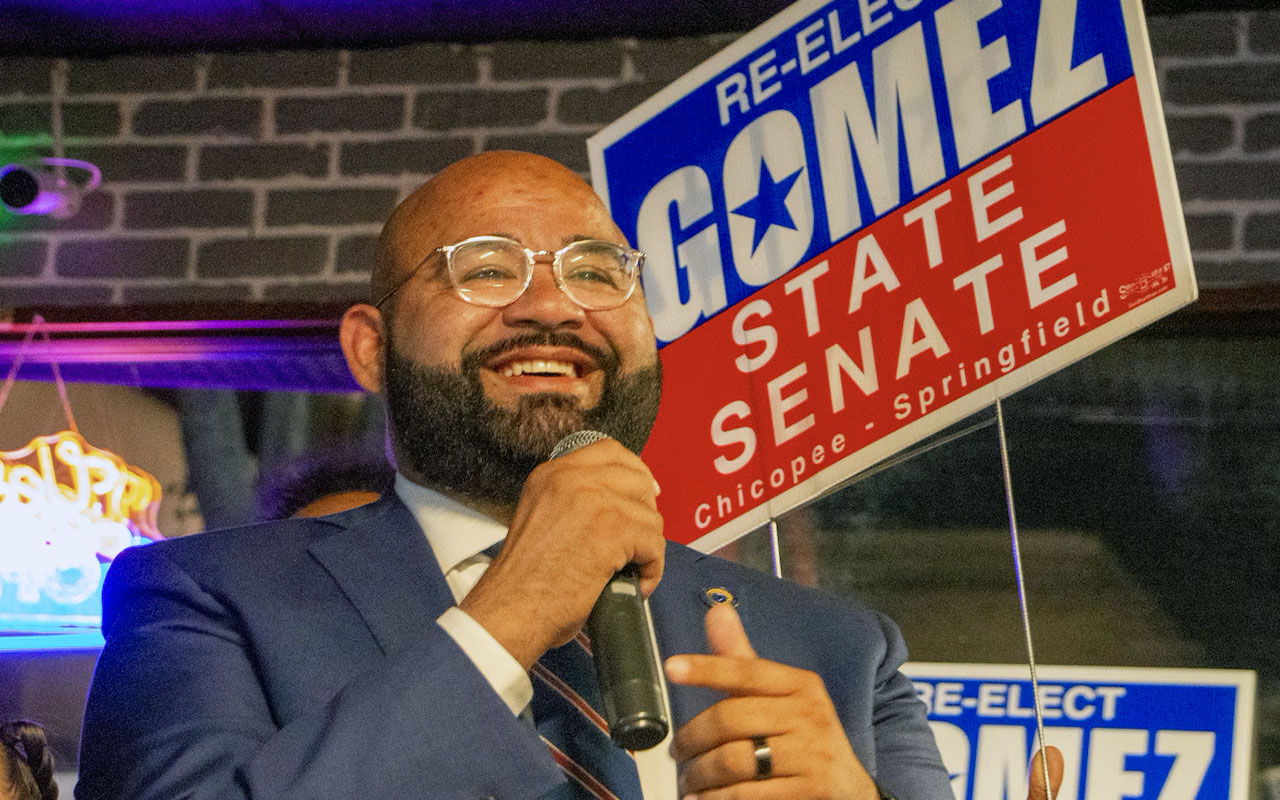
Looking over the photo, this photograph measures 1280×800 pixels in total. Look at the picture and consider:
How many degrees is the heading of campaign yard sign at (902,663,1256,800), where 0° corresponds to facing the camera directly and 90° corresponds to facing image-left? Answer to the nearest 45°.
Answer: approximately 0°

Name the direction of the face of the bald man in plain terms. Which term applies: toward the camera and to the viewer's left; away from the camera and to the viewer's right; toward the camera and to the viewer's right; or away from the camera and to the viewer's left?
toward the camera and to the viewer's right

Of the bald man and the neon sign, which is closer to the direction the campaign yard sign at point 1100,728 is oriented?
the bald man

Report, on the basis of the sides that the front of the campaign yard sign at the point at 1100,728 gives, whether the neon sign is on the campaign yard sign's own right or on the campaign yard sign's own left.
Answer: on the campaign yard sign's own right

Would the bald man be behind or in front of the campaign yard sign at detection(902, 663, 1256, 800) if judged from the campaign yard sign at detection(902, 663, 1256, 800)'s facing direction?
in front
